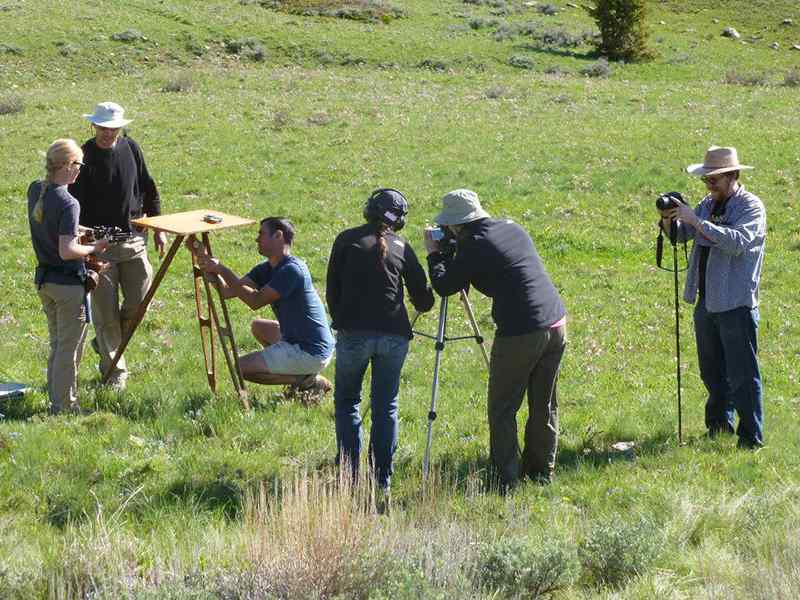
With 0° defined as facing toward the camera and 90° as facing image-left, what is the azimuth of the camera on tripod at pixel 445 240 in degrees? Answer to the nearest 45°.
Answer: approximately 135°

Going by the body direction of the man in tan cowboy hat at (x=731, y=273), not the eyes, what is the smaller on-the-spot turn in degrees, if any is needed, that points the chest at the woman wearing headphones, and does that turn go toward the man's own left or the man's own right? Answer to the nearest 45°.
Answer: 0° — they already face them

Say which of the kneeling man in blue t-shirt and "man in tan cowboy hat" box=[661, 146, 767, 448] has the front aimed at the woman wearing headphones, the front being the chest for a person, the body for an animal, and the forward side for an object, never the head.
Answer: the man in tan cowboy hat

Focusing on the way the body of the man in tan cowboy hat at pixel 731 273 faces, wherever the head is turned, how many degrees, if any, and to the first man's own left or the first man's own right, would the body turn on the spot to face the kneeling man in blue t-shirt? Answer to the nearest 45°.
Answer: approximately 45° to the first man's own right

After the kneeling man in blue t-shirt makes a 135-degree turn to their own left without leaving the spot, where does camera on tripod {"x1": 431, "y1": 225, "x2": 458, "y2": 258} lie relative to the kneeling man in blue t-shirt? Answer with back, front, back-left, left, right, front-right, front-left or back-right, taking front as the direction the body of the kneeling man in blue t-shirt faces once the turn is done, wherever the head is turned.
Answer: front

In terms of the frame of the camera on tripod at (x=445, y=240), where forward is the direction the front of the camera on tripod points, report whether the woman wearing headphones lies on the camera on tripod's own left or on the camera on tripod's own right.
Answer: on the camera on tripod's own left

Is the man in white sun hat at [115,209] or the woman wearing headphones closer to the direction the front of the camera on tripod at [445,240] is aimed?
the man in white sun hat

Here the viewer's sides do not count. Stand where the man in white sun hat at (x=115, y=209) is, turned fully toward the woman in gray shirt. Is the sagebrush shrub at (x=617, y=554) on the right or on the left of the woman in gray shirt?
left

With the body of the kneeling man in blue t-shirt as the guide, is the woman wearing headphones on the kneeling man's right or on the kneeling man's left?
on the kneeling man's left

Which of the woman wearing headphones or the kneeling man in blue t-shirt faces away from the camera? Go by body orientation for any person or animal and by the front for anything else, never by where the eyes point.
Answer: the woman wearing headphones

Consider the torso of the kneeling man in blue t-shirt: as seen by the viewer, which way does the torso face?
to the viewer's left

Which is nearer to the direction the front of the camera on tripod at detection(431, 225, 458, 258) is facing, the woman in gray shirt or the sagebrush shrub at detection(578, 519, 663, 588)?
the woman in gray shirt

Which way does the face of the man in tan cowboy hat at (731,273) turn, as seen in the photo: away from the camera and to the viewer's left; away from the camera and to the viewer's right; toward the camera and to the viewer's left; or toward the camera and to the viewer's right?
toward the camera and to the viewer's left

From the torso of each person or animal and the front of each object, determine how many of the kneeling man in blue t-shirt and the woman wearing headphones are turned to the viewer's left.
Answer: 1

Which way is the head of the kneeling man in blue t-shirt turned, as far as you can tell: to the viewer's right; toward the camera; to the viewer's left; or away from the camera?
to the viewer's left

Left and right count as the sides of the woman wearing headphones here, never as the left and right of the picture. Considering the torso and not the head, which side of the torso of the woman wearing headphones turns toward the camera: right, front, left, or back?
back

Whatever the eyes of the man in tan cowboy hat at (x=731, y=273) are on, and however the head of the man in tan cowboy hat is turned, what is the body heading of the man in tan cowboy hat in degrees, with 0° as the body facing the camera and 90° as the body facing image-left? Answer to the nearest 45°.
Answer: approximately 45°
